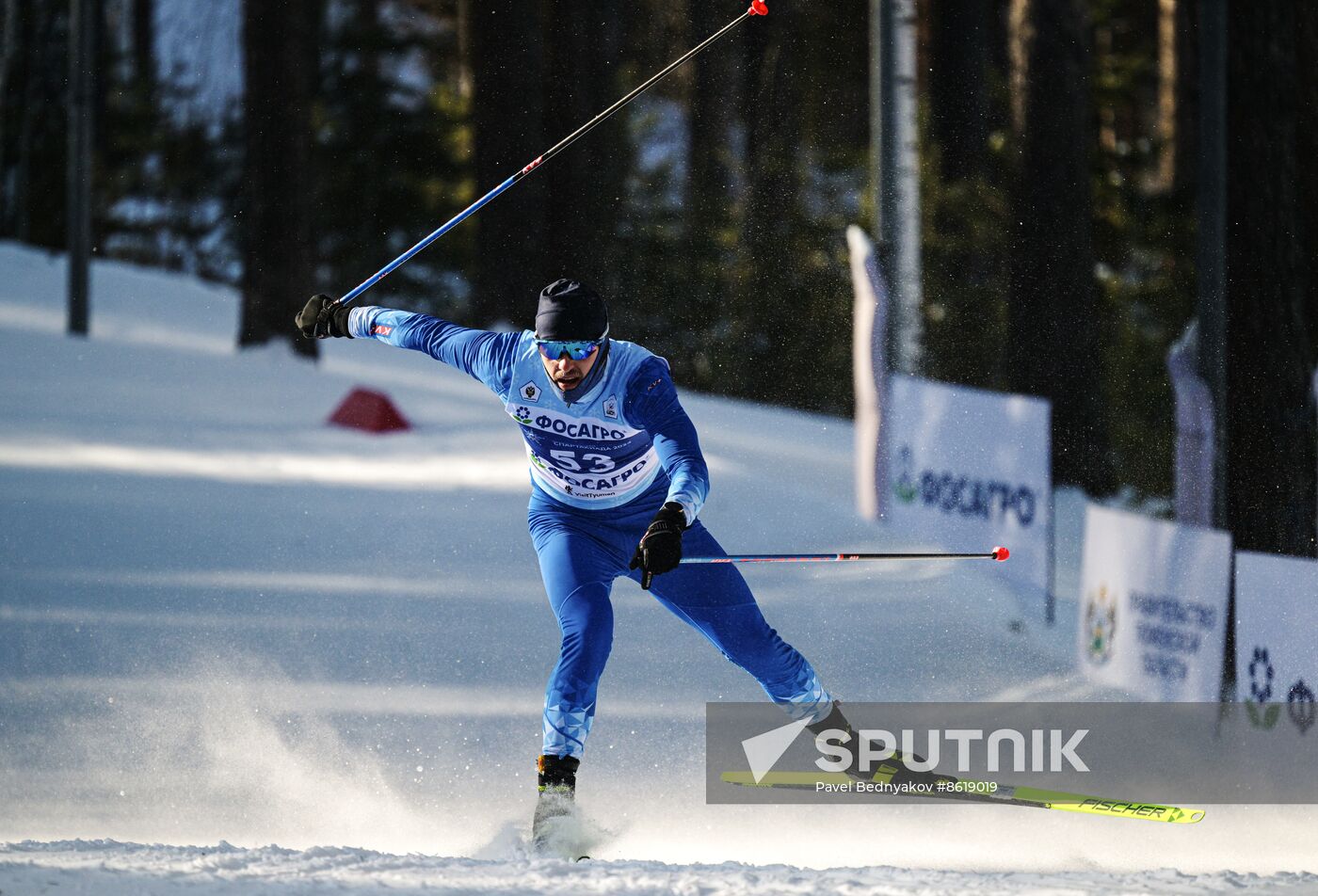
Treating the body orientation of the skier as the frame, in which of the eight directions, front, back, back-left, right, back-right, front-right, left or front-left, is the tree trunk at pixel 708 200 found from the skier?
back

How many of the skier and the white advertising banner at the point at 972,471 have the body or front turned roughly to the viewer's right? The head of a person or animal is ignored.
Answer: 0

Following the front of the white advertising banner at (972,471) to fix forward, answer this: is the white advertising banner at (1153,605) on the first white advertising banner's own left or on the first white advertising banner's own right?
on the first white advertising banner's own left

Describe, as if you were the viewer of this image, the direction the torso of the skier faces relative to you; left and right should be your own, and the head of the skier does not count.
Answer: facing the viewer

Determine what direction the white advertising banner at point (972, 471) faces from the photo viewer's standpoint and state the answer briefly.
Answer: facing the viewer and to the left of the viewer

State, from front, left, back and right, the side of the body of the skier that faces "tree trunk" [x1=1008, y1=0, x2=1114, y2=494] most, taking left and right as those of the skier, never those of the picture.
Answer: back

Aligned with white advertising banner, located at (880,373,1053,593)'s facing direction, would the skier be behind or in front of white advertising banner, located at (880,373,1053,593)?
in front

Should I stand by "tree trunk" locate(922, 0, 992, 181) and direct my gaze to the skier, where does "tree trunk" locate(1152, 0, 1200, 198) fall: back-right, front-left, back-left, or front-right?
back-left

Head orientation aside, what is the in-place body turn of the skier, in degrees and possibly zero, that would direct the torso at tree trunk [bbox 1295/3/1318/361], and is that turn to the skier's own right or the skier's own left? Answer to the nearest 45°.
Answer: approximately 135° to the skier's own left

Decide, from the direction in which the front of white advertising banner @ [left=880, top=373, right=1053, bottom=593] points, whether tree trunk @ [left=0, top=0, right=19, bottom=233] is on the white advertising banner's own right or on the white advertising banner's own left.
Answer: on the white advertising banner's own right

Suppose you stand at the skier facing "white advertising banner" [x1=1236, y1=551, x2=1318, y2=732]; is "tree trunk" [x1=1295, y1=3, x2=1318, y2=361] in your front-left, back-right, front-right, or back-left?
front-left

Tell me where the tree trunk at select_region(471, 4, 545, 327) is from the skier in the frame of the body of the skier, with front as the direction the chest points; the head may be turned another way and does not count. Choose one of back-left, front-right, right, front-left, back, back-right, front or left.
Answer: back
